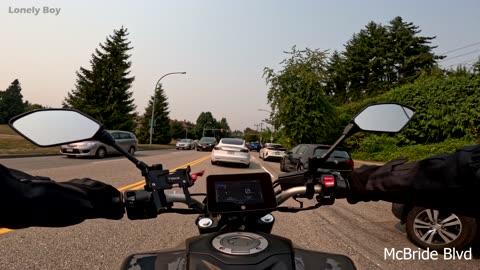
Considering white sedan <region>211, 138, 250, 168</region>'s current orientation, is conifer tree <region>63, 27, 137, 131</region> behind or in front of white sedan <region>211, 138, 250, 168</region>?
in front

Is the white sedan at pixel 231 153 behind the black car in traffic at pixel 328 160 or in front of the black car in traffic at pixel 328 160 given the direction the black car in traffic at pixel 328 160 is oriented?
in front

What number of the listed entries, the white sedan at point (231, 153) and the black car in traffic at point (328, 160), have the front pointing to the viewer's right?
0

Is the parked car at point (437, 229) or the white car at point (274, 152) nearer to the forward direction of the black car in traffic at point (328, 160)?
the white car

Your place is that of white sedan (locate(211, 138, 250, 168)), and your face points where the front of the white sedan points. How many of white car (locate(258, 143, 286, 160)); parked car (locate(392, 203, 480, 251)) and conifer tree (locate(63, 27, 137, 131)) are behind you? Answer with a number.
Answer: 1

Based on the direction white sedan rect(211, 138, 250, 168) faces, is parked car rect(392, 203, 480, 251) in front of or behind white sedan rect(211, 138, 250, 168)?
behind

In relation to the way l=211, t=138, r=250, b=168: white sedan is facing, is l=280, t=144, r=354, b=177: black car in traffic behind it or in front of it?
behind

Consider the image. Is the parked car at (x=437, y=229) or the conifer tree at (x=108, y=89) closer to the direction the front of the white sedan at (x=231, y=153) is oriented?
the conifer tree

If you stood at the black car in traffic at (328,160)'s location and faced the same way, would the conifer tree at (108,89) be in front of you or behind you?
in front

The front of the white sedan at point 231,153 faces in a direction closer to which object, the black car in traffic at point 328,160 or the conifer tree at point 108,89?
the conifer tree

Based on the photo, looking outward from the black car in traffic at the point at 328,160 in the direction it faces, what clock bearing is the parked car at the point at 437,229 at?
the parked car at the point at 437,229 is roughly at 7 o'clock from the black car in traffic at the point at 328,160.

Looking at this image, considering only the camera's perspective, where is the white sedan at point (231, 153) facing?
facing away from the viewer

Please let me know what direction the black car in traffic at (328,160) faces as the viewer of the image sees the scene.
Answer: facing away from the viewer and to the left of the viewer
